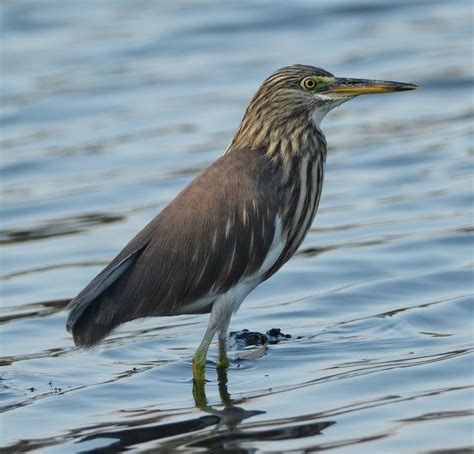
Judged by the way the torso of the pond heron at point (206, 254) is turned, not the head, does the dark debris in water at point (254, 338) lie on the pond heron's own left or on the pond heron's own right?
on the pond heron's own left

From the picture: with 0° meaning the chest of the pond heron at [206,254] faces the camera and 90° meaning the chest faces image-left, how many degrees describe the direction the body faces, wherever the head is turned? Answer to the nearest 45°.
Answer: approximately 270°
